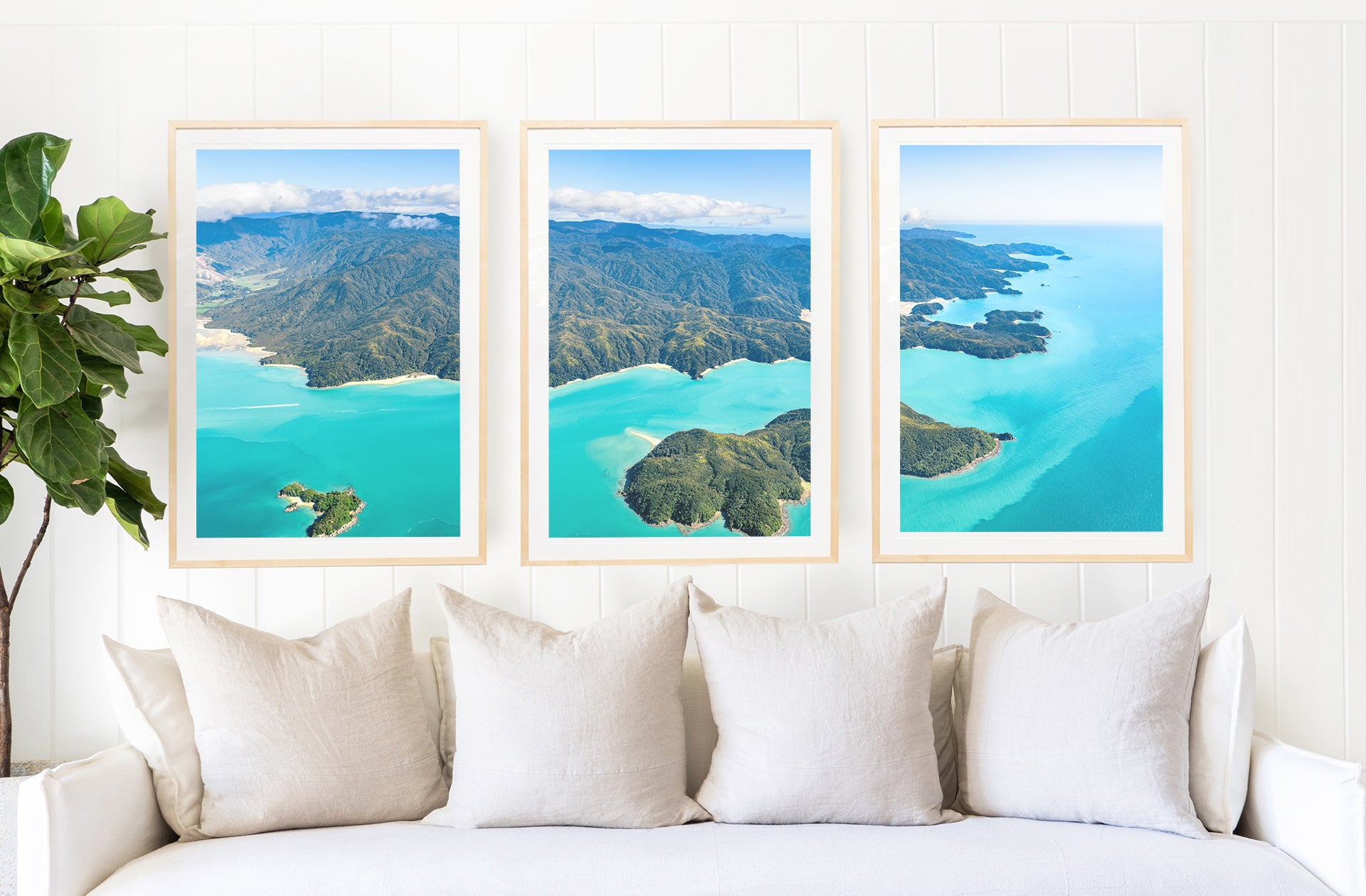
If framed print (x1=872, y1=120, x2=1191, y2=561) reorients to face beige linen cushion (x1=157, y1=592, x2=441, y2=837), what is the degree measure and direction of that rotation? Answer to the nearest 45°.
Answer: approximately 45° to its right

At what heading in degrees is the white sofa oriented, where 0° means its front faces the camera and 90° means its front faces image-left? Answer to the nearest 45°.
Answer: approximately 0°

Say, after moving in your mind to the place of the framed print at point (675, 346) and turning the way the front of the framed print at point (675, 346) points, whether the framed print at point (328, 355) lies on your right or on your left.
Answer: on your right

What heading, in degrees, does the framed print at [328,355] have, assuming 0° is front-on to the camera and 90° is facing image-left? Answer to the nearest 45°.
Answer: approximately 0°

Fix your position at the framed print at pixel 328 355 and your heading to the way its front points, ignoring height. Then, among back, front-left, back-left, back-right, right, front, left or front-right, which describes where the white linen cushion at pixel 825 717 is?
front-left

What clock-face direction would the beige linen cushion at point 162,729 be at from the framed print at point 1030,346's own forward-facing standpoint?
The beige linen cushion is roughly at 2 o'clock from the framed print.
